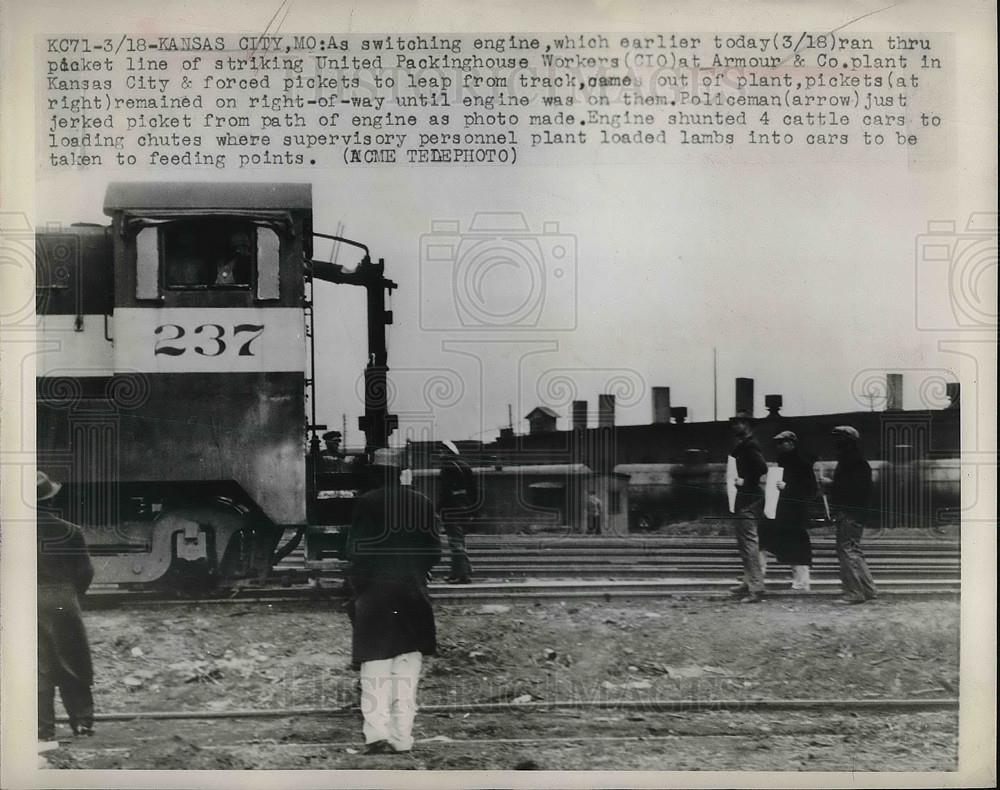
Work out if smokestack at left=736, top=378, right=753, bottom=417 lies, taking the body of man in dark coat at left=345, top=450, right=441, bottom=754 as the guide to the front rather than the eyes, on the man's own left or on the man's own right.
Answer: on the man's own right

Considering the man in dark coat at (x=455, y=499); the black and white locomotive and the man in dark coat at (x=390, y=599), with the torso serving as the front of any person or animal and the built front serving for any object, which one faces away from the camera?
the man in dark coat at (x=390, y=599)

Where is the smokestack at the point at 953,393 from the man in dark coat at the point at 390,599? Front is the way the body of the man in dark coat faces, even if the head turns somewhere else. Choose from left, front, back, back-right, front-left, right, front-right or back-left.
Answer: right

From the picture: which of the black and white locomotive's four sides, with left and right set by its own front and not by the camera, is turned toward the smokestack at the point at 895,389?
front

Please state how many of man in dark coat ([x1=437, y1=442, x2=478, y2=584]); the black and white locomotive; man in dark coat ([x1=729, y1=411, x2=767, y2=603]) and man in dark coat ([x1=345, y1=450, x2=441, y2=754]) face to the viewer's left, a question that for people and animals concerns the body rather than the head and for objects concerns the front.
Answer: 2

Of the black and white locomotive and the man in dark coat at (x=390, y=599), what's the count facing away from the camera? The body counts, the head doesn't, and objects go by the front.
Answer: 1

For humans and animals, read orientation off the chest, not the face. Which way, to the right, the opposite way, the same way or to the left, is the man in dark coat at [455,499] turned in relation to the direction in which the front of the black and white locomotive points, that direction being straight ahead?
the opposite way

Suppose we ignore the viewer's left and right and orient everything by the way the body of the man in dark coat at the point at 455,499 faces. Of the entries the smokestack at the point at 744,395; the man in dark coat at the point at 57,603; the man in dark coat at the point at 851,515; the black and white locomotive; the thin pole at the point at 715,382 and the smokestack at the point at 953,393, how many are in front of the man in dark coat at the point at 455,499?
2

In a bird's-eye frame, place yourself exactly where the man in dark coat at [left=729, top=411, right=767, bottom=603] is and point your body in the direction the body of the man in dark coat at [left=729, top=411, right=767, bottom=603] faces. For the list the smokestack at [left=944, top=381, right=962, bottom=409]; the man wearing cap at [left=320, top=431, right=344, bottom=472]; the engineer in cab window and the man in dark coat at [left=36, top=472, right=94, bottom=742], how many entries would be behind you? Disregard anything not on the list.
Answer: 1

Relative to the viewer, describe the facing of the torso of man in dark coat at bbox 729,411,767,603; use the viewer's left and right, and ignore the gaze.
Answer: facing to the left of the viewer

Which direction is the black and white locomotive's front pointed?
to the viewer's right

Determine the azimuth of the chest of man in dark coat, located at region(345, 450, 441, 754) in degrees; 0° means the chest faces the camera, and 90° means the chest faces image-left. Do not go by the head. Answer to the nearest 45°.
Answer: approximately 180°

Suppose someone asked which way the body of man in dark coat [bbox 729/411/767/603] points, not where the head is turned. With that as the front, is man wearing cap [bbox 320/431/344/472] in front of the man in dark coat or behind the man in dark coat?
in front

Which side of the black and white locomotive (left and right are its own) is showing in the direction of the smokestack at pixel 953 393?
front
